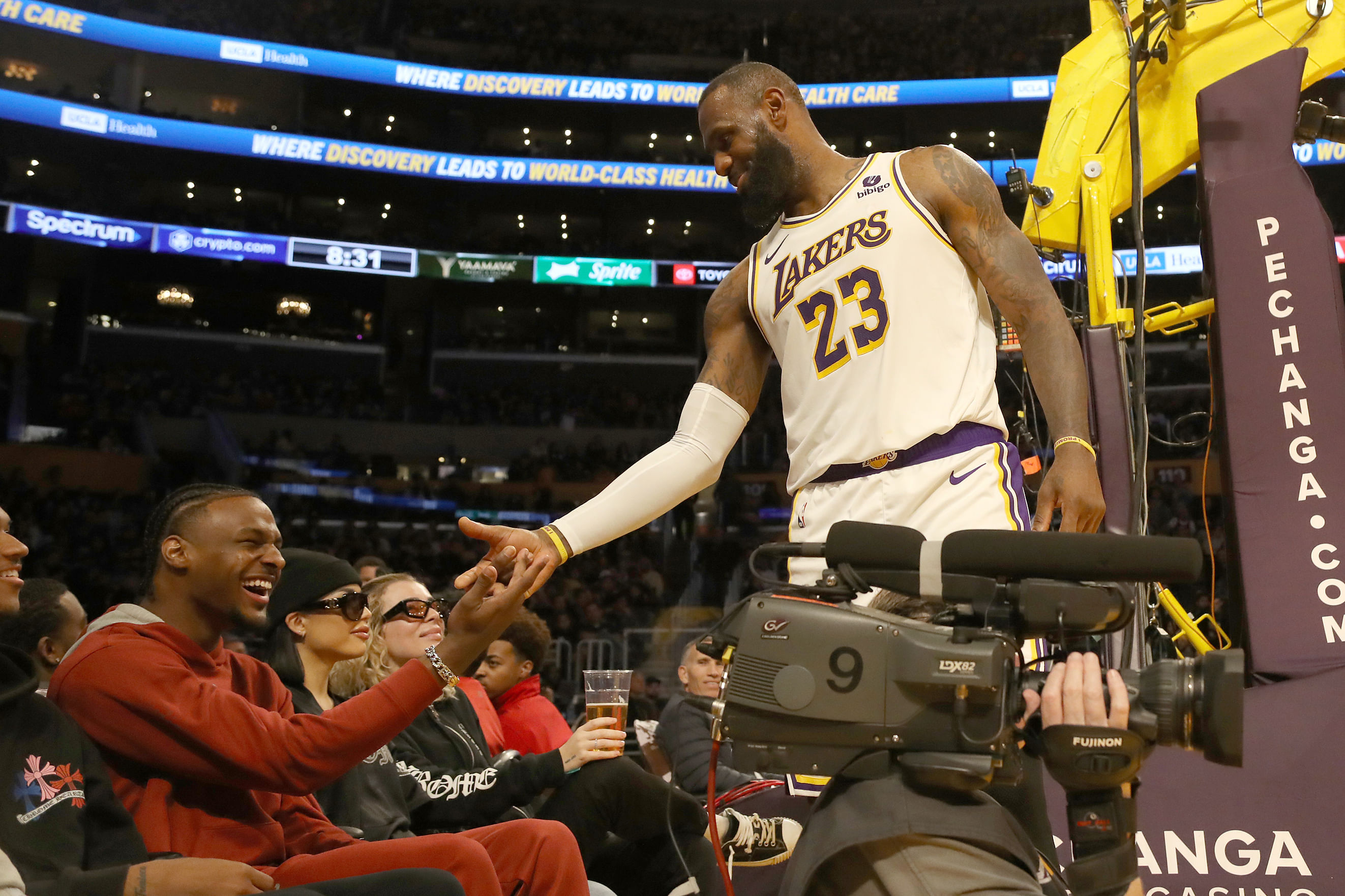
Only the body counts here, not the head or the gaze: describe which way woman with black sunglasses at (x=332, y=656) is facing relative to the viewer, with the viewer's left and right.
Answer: facing to the right of the viewer

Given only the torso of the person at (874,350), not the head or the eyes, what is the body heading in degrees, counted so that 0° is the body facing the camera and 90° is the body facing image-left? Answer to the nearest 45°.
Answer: approximately 45°

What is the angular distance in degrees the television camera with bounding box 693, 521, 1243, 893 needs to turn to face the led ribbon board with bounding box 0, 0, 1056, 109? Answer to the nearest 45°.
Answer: approximately 135° to its left

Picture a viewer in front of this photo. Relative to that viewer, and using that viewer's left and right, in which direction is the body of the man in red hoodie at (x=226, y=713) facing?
facing to the right of the viewer

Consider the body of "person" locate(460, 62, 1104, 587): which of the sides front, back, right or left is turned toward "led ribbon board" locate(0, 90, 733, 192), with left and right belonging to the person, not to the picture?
right

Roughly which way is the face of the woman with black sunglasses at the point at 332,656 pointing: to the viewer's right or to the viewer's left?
to the viewer's right

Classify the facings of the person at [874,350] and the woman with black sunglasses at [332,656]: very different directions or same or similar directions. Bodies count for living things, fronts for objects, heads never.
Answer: very different directions

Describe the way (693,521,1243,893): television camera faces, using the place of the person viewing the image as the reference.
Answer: facing to the right of the viewer

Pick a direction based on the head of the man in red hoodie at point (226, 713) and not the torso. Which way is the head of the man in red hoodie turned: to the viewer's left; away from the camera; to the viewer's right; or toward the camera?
to the viewer's right

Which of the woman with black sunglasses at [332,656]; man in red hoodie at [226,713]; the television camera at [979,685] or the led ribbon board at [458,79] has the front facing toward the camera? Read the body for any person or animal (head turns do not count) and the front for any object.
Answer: the led ribbon board
